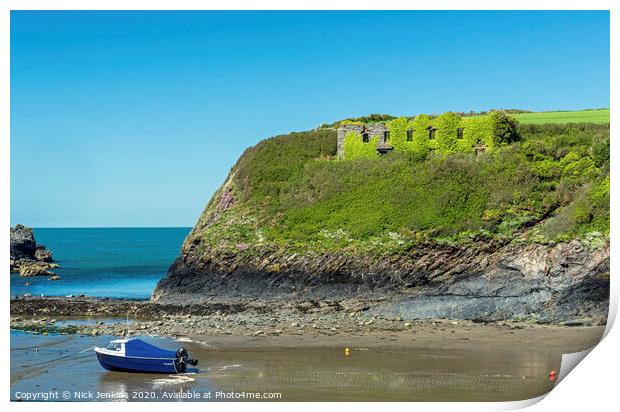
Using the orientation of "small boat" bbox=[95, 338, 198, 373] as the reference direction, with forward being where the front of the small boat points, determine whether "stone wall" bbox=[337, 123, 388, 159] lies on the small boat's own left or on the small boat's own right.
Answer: on the small boat's own right

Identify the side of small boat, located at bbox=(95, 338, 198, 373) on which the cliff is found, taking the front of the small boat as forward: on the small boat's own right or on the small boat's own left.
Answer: on the small boat's own right

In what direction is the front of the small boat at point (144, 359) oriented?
to the viewer's left
